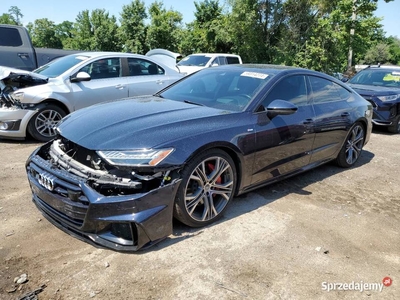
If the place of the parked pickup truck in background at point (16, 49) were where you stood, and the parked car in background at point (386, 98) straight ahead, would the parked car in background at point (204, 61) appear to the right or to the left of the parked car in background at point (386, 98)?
left

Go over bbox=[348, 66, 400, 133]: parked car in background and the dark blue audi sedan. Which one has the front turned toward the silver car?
the parked car in background

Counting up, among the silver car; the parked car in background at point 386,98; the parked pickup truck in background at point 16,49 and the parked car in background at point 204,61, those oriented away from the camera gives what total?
0

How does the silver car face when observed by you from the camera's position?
facing the viewer and to the left of the viewer

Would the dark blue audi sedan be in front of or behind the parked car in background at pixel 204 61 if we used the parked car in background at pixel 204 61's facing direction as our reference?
in front

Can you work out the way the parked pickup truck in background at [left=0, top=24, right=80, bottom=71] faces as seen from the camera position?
facing to the left of the viewer

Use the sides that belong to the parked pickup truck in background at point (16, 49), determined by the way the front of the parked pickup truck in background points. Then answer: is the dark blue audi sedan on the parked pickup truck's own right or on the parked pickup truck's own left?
on the parked pickup truck's own left

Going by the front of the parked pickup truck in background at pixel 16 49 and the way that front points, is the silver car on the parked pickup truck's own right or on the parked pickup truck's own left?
on the parked pickup truck's own left

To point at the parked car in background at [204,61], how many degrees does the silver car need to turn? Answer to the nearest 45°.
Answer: approximately 180°

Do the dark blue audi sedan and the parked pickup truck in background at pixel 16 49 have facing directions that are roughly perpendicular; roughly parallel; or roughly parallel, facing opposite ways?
roughly parallel

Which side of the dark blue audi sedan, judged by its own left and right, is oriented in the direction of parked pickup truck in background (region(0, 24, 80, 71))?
right

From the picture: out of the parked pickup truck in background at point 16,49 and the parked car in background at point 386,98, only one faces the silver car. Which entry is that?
the parked car in background at point 386,98

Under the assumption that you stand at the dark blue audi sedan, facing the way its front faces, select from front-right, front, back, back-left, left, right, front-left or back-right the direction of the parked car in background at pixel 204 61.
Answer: back-right

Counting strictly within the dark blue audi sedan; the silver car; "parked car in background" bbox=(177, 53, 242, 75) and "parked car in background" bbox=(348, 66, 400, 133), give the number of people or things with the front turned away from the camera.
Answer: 0

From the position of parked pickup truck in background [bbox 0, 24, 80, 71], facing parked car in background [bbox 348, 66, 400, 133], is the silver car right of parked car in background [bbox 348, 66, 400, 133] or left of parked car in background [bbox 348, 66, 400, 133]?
right
